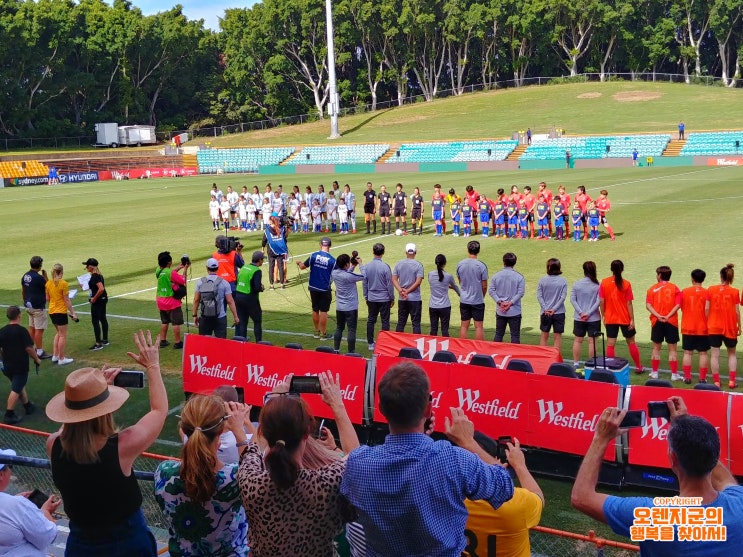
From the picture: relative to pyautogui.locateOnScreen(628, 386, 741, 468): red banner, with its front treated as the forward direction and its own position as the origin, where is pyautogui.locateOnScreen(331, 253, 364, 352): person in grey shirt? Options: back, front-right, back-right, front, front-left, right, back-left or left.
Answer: back-right

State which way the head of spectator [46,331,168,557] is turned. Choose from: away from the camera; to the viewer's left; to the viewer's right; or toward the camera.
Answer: away from the camera

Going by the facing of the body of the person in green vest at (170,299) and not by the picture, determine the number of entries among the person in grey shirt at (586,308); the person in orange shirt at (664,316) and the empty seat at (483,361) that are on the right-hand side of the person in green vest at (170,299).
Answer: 3

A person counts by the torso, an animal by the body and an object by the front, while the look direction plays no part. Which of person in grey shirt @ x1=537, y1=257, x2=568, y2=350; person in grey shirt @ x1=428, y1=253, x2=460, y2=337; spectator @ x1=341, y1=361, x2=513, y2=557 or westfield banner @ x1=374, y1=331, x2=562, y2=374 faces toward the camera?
the westfield banner

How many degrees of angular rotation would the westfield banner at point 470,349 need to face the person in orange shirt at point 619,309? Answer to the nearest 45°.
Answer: approximately 135° to its left

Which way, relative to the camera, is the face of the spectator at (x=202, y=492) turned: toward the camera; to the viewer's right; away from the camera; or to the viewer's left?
away from the camera

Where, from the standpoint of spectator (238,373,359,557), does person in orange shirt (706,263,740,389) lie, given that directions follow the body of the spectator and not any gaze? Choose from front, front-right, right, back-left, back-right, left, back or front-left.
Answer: front-right

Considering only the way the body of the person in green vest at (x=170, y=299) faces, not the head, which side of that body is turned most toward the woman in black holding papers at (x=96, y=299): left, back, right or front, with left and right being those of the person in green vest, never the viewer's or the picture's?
left

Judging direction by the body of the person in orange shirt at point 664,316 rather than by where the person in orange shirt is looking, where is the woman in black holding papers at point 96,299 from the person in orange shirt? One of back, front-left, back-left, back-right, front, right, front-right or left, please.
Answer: left

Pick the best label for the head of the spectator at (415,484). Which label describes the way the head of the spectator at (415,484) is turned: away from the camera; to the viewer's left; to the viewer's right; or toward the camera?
away from the camera

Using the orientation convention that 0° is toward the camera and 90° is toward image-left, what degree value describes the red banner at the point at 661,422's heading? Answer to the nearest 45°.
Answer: approximately 0°

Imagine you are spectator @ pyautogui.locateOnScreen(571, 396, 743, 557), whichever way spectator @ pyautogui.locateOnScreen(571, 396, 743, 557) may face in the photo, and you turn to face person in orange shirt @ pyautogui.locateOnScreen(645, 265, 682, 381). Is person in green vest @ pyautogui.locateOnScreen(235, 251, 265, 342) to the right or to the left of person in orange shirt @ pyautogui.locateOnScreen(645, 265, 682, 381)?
left
